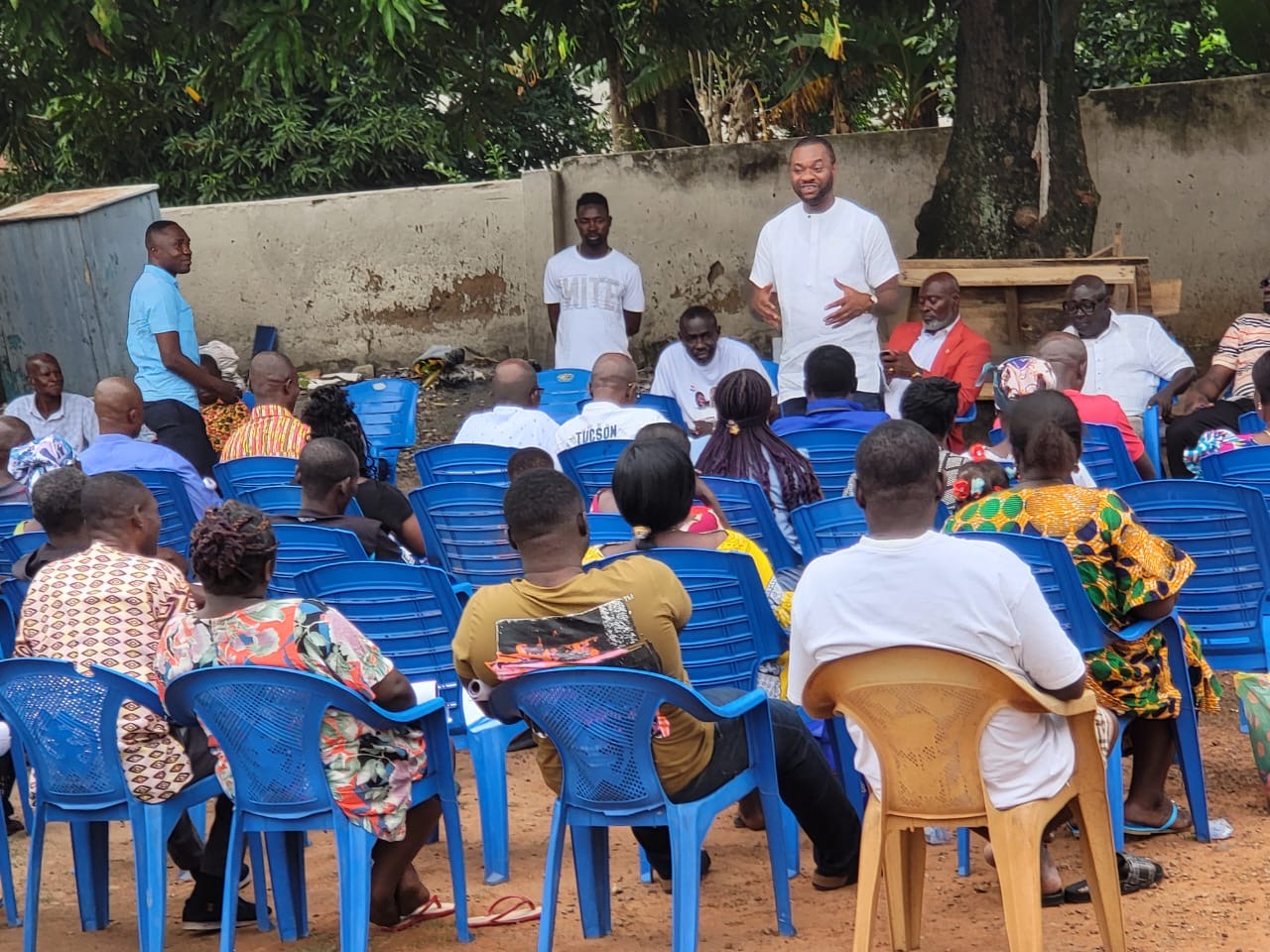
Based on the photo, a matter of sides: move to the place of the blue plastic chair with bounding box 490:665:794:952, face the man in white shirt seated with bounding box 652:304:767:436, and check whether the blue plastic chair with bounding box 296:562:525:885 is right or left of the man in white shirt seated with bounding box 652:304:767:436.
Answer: left

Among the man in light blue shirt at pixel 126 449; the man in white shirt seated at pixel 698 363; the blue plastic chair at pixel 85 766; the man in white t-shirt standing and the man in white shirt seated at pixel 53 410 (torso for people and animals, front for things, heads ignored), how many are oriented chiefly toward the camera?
3

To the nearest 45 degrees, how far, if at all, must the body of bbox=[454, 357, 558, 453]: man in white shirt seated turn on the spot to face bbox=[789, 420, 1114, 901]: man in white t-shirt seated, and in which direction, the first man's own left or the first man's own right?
approximately 180°

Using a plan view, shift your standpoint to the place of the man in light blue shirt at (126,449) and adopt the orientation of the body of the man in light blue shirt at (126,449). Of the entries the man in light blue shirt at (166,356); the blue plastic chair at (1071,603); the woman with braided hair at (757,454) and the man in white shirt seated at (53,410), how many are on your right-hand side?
2

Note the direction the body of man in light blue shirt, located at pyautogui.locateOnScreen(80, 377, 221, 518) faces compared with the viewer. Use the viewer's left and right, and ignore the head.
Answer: facing away from the viewer and to the right of the viewer

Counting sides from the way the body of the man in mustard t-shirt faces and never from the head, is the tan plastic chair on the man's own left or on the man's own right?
on the man's own right

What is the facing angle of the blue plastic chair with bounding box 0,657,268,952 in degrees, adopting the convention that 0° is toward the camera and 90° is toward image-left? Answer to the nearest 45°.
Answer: approximately 225°

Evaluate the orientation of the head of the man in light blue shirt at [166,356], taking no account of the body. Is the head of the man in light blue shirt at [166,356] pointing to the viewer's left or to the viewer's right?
to the viewer's right

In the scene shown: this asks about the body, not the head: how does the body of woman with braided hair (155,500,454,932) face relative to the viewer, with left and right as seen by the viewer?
facing away from the viewer and to the right of the viewer

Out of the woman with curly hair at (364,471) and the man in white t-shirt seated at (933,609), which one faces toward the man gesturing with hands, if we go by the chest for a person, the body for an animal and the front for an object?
the man in white t-shirt seated

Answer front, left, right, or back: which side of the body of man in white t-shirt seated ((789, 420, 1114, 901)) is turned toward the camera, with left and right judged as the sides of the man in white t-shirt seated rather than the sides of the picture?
back
